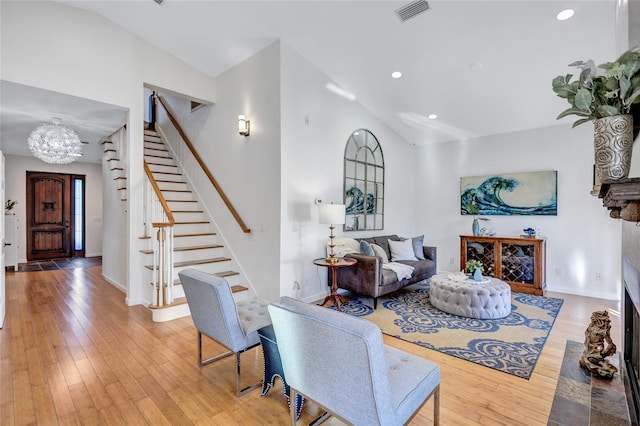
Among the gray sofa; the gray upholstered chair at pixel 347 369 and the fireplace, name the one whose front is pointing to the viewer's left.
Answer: the fireplace

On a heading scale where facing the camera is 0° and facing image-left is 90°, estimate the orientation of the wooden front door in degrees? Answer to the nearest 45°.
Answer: approximately 0°

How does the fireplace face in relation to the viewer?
to the viewer's left

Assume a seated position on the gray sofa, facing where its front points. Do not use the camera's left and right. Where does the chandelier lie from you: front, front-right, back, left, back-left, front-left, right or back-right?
back-right

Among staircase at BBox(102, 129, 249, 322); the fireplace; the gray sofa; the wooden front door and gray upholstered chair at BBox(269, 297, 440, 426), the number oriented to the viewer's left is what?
1

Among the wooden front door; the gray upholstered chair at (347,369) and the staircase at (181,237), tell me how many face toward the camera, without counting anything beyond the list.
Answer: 2

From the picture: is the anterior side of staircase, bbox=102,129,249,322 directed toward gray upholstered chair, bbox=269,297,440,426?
yes

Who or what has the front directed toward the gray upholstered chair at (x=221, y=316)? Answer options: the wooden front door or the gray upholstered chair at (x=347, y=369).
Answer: the wooden front door

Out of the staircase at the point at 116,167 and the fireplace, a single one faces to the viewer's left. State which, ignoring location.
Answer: the fireplace

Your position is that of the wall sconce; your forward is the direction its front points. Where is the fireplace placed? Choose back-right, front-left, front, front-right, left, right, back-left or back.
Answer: left

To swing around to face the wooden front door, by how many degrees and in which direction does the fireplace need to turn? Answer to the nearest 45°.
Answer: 0° — it already faces it

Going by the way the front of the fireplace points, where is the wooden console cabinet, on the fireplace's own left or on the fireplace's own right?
on the fireplace's own right
